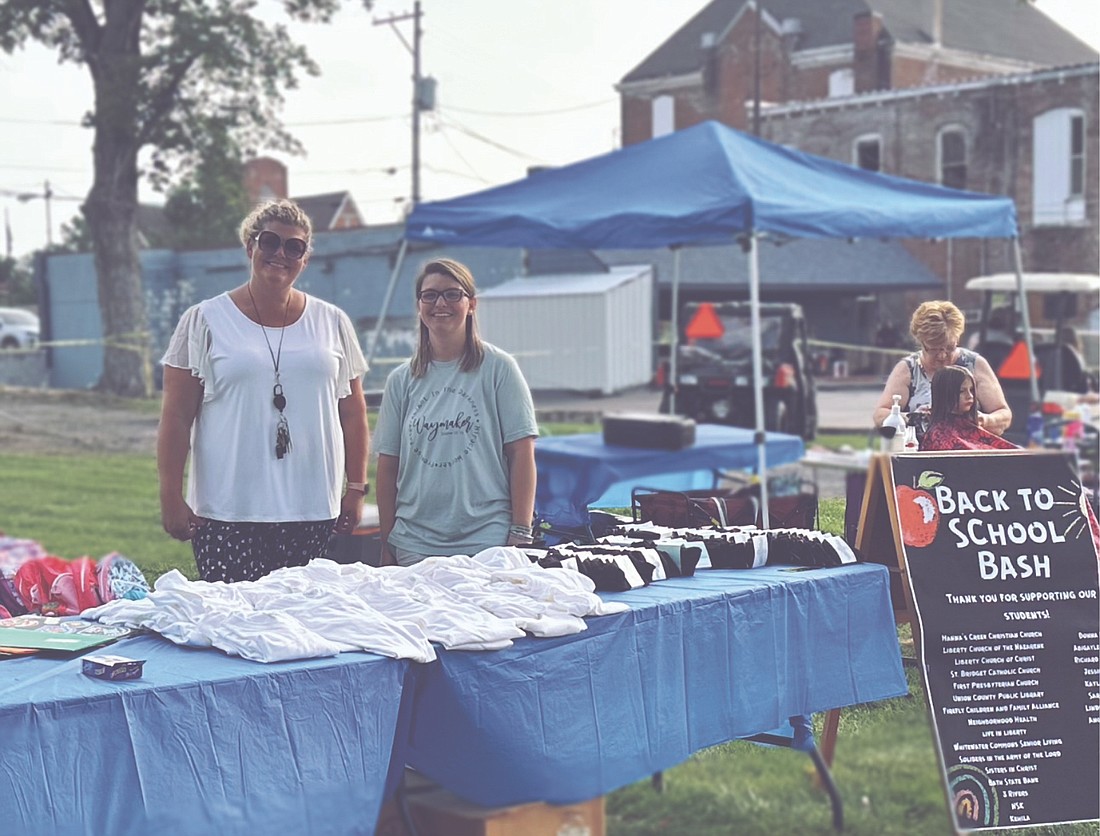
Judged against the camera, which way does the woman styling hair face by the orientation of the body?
toward the camera

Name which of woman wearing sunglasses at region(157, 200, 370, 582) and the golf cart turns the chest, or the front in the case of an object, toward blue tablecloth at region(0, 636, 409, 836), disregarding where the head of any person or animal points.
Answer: the woman wearing sunglasses

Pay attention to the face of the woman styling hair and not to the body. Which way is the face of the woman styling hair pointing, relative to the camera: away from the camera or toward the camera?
toward the camera

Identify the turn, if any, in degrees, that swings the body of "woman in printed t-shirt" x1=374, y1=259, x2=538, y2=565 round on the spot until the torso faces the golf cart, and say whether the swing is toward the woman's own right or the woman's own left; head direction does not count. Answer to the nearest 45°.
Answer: approximately 135° to the woman's own left

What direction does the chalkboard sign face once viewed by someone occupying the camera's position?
facing the viewer

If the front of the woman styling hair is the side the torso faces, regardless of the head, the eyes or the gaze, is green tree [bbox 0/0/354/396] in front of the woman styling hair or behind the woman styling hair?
behind

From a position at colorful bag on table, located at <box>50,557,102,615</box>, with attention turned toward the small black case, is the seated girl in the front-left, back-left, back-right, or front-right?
front-right

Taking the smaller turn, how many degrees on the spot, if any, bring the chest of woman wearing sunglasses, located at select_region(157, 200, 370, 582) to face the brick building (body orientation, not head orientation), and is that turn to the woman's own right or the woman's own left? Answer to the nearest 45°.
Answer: approximately 135° to the woman's own left

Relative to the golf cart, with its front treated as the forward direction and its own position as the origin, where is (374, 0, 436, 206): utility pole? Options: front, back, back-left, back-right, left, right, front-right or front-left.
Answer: left

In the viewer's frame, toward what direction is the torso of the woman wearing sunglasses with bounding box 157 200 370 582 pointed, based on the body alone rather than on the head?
toward the camera

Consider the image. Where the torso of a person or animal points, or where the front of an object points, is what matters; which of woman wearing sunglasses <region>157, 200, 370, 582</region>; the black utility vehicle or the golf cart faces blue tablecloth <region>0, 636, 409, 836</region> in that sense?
the woman wearing sunglasses

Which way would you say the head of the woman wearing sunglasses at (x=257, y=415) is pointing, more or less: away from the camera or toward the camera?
toward the camera

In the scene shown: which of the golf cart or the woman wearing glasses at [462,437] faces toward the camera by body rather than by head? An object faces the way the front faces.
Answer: the woman wearing glasses

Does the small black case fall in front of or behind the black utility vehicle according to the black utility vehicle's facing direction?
behind

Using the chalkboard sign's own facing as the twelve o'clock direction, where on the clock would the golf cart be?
The golf cart is roughly at 6 o'clock from the chalkboard sign.

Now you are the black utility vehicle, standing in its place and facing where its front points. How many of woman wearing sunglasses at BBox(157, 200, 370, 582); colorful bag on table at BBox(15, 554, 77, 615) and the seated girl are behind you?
3

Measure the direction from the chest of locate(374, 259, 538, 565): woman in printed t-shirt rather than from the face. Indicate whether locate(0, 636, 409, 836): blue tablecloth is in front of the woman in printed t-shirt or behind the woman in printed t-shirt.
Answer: in front

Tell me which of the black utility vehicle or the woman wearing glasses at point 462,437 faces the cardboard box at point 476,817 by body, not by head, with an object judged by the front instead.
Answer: the woman wearing glasses

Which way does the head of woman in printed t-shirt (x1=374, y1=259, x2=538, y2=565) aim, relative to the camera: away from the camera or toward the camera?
toward the camera

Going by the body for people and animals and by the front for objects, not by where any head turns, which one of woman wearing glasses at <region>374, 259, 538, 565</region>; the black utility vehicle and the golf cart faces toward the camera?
the woman wearing glasses

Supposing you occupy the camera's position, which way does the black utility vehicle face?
facing away from the viewer

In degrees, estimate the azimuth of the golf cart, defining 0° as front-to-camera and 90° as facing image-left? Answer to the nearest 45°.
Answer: approximately 225°
